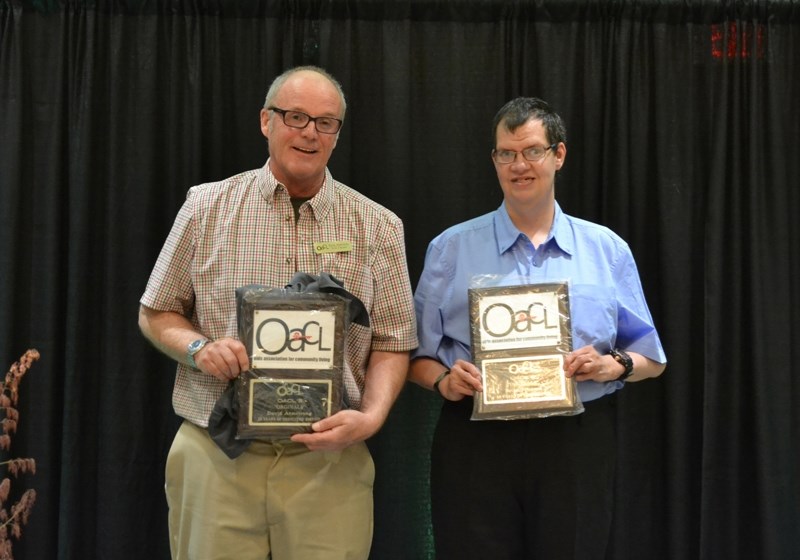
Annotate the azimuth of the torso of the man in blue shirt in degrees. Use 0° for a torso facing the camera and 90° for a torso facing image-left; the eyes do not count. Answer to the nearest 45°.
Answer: approximately 0°

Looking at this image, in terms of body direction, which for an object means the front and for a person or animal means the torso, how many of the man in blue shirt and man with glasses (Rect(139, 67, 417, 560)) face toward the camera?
2

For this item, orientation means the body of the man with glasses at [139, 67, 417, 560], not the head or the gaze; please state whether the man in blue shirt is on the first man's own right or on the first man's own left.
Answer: on the first man's own left

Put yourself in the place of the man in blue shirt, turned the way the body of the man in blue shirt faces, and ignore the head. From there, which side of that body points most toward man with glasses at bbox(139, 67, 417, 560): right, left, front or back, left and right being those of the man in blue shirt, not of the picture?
right
